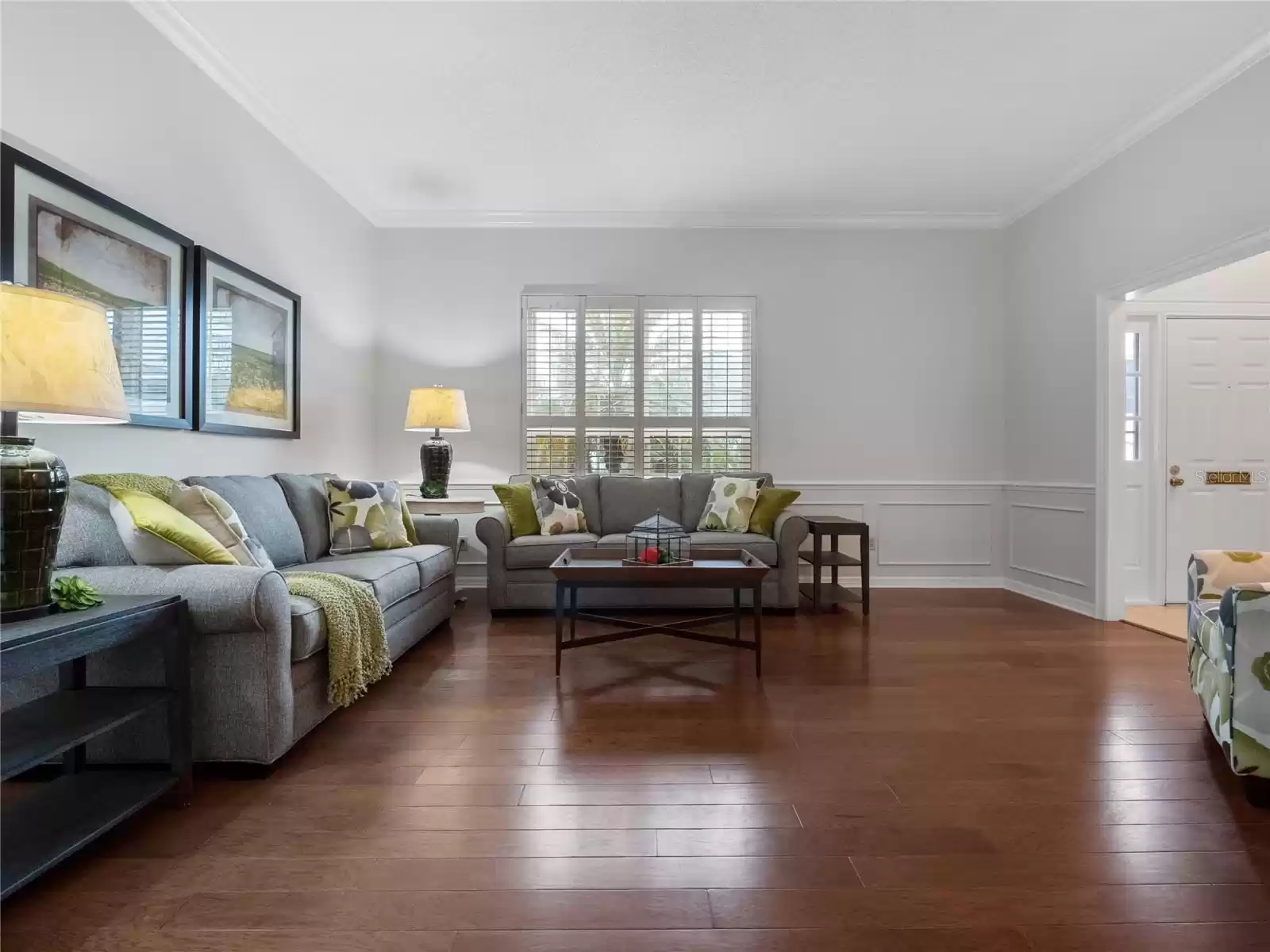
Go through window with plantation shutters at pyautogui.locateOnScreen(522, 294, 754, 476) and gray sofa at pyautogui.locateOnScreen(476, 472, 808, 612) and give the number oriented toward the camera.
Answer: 2

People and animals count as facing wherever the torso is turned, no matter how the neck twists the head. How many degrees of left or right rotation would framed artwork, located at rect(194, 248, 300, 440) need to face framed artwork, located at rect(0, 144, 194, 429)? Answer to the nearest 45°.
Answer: approximately 90° to its right

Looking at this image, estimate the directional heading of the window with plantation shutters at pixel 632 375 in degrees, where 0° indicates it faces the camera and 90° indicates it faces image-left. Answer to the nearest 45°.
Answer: approximately 0°

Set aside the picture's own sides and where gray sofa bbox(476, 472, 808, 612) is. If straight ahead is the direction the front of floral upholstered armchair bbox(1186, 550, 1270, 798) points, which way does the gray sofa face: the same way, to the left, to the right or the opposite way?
to the left

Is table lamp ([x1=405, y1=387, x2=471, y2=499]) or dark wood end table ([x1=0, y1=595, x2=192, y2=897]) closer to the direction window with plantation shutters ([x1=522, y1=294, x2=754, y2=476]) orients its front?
the dark wood end table

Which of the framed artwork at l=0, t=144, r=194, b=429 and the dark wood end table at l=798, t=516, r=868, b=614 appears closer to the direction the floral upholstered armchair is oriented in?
the framed artwork

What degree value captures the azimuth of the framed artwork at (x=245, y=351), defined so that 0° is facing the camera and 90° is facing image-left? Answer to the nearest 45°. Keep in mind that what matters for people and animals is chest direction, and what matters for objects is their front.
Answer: approximately 315°

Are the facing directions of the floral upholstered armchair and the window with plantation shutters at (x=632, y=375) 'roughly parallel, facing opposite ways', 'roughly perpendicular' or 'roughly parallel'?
roughly perpendicular
